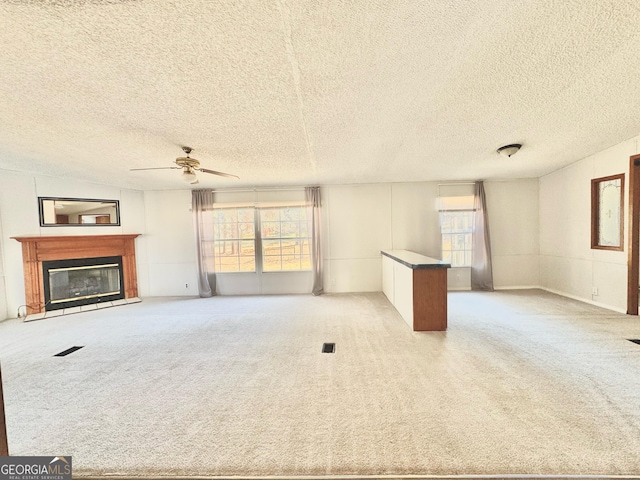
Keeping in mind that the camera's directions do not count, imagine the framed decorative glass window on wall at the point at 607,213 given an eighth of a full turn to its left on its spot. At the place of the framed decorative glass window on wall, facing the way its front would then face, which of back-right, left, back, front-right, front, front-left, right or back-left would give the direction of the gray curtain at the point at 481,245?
right

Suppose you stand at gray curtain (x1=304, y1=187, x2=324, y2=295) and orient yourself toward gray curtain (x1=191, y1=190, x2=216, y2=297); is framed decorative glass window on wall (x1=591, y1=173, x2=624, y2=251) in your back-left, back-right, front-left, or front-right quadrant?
back-left

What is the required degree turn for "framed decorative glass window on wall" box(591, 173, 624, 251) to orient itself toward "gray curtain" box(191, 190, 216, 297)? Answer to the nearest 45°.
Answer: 0° — it already faces it

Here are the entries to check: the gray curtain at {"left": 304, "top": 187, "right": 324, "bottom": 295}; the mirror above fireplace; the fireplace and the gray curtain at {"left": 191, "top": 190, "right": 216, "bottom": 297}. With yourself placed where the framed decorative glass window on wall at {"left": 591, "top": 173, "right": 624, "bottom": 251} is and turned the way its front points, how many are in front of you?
4

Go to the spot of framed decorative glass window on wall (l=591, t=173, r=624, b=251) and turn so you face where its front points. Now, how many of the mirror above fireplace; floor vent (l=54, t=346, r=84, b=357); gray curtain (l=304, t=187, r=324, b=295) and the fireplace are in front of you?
4

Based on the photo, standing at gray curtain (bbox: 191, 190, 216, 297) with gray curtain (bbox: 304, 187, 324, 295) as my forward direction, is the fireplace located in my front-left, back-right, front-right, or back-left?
back-right

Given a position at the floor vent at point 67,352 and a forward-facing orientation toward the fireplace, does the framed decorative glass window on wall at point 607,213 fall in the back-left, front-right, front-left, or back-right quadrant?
back-right

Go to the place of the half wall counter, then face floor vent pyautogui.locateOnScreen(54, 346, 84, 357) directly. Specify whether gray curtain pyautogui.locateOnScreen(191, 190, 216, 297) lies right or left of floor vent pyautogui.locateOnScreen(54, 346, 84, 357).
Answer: right

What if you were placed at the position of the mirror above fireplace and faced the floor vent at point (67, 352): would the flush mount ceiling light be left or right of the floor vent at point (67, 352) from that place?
left

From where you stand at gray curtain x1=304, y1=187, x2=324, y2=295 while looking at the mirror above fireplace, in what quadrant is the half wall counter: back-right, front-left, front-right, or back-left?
back-left

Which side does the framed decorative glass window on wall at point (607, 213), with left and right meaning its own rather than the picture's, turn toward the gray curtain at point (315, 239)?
front

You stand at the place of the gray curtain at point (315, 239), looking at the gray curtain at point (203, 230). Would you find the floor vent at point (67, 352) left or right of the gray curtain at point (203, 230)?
left

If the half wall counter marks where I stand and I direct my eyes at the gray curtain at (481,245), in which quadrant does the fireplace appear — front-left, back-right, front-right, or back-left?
back-left

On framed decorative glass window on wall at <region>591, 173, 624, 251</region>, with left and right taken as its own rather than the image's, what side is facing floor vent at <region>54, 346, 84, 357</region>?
front

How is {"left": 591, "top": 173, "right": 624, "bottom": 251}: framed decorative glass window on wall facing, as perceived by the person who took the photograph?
facing the viewer and to the left of the viewer

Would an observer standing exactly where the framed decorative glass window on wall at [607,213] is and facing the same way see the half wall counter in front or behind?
in front
